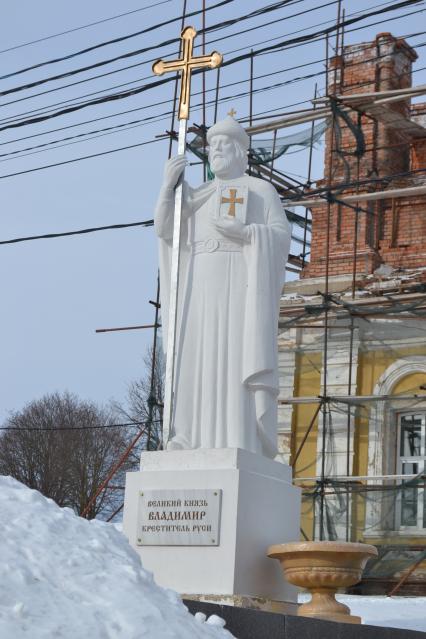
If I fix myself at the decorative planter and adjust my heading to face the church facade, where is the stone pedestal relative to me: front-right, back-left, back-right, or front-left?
front-left

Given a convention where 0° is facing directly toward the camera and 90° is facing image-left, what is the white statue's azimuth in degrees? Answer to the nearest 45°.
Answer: approximately 45°

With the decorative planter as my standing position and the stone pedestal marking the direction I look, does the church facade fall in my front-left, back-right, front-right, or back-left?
front-right

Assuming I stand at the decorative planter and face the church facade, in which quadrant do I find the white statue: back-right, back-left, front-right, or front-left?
front-left

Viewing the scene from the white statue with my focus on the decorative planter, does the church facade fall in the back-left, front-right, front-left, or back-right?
back-left
